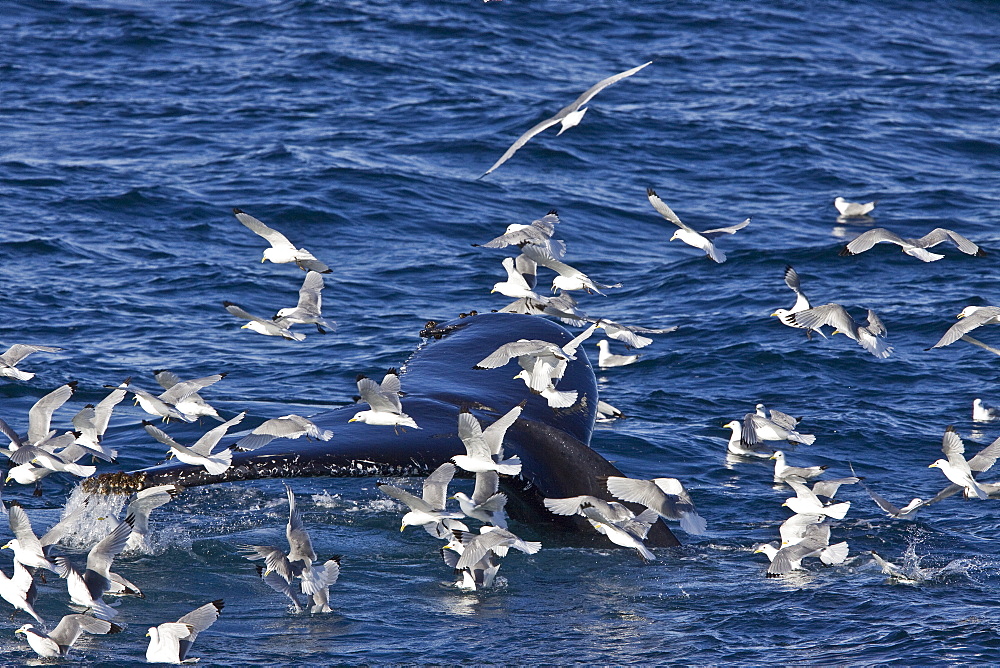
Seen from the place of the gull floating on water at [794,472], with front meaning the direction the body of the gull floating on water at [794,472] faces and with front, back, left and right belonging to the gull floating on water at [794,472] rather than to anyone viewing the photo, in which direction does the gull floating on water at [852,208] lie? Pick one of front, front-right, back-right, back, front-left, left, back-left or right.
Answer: right

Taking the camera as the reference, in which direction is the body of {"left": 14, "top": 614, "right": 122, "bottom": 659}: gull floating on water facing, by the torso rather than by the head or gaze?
to the viewer's left

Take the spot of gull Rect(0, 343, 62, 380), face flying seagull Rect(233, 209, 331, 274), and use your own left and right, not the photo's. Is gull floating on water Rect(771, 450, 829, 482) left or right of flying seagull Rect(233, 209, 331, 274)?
right

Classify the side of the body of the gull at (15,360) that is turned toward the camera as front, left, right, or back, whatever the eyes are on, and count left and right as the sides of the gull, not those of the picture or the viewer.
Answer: left

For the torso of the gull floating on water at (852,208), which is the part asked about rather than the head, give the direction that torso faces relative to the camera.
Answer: to the viewer's left

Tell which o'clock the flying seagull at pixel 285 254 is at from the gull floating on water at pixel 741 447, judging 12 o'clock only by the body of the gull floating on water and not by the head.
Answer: The flying seagull is roughly at 12 o'clock from the gull floating on water.

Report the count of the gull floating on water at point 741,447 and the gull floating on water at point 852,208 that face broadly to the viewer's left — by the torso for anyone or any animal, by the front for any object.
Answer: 2

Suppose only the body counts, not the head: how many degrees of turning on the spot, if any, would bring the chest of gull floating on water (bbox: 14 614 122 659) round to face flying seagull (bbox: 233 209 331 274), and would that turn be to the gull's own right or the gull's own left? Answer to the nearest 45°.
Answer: approximately 90° to the gull's own right

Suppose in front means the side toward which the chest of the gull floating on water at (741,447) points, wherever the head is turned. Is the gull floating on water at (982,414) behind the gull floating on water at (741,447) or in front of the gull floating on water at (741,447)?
behind

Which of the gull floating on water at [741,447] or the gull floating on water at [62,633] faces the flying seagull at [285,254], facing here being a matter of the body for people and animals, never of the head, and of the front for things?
the gull floating on water at [741,447]

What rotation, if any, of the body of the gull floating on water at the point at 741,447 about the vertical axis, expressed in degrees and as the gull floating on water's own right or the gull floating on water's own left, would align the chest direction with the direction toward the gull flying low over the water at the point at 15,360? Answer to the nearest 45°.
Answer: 0° — it already faces it

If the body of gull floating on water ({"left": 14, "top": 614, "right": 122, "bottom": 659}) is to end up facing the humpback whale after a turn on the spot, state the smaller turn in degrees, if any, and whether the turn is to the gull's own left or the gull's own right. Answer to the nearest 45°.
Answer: approximately 135° to the gull's own right

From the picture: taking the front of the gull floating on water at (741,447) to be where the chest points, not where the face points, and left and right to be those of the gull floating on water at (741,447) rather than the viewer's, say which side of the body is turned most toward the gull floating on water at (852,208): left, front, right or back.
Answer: right

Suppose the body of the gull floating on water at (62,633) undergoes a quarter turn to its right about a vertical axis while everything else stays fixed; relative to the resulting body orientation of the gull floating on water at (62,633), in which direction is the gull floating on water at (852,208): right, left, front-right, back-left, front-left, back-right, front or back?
front-right

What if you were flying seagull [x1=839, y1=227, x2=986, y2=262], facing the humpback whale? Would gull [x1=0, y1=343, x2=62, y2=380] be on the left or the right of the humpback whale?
right

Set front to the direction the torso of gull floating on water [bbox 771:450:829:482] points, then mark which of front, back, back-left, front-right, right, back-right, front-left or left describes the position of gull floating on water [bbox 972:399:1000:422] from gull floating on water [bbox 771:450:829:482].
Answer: back-right

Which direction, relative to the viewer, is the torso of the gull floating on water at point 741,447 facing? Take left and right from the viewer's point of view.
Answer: facing to the left of the viewer
